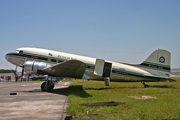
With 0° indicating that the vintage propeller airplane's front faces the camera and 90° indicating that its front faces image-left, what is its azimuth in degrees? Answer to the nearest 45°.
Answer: approximately 90°
